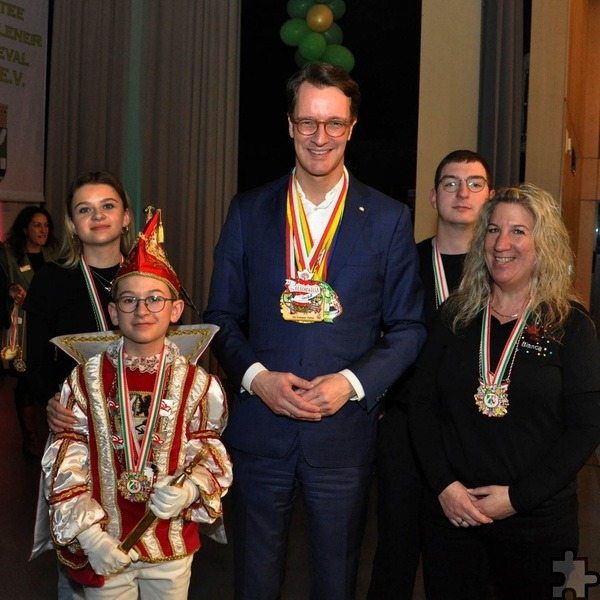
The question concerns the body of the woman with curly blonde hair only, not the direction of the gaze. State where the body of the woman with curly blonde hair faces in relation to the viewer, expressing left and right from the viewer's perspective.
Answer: facing the viewer and to the left of the viewer

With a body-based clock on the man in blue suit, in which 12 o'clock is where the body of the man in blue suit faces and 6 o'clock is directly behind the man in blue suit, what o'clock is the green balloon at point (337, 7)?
The green balloon is roughly at 6 o'clock from the man in blue suit.

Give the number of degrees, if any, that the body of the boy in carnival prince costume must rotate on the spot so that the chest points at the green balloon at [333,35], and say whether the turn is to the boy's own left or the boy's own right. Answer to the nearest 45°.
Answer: approximately 180°

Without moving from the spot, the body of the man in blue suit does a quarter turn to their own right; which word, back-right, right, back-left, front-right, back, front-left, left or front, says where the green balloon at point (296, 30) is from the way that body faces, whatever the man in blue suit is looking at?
right

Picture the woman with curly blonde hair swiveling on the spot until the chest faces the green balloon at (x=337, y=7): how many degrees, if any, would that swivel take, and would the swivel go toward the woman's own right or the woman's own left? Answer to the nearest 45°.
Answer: approximately 135° to the woman's own right

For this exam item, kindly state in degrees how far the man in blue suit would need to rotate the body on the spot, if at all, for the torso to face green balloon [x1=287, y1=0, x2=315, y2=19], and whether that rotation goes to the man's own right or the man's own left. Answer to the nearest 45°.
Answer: approximately 180°

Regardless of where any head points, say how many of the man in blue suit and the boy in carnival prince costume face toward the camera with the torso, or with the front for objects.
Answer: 2

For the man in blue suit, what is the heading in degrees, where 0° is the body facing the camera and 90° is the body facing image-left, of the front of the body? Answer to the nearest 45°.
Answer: approximately 0°

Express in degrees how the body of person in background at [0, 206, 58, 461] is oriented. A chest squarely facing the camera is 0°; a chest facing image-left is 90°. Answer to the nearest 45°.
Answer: approximately 315°

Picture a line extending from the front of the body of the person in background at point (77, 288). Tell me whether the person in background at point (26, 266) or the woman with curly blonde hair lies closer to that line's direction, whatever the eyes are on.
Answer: the woman with curly blonde hair

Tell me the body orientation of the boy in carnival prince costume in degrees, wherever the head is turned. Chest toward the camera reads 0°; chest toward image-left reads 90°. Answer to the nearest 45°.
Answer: approximately 0°

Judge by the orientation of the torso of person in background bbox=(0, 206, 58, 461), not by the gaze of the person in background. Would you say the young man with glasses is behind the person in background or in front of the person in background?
in front
